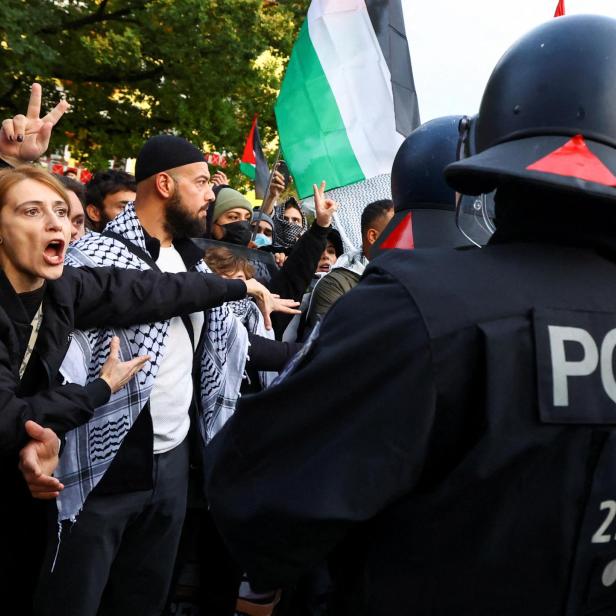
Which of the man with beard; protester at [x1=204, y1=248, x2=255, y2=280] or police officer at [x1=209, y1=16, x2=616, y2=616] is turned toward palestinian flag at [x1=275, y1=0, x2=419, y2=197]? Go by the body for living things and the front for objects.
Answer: the police officer

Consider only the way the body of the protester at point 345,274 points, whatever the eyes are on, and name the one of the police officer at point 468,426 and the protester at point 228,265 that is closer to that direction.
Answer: the police officer

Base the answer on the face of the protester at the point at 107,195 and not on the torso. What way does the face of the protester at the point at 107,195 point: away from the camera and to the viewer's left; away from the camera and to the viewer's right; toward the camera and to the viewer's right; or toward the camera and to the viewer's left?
toward the camera and to the viewer's right

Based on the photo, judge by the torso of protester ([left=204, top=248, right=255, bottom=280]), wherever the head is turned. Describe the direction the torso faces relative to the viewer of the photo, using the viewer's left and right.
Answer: facing the viewer and to the right of the viewer

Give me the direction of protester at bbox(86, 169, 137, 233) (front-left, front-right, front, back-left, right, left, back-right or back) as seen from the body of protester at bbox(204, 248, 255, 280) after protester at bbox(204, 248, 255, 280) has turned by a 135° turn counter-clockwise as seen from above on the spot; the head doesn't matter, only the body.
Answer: front-left

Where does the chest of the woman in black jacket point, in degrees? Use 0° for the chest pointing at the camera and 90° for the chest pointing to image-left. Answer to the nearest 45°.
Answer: approximately 315°

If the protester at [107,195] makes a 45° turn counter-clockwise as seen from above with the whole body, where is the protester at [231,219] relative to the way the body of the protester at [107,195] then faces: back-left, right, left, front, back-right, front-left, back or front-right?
front

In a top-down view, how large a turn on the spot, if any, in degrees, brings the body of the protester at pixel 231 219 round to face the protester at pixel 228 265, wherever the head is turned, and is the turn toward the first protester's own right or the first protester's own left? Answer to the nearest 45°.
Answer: approximately 45° to the first protester's own right

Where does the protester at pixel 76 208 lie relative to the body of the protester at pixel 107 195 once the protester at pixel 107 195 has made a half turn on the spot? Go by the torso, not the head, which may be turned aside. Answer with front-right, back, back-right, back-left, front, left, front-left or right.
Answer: back-left

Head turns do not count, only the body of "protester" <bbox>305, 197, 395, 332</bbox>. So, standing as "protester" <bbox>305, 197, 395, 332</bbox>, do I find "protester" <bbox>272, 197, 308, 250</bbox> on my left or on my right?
on my left

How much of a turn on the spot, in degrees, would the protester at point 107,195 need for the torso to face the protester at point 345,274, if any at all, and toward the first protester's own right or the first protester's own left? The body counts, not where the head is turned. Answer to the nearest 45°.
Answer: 0° — they already face them

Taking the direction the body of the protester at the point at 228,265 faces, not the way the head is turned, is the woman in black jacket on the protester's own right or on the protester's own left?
on the protester's own right

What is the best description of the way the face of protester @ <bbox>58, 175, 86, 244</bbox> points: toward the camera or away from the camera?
toward the camera

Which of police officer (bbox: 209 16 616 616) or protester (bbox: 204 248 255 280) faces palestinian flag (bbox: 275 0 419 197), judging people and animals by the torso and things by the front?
the police officer

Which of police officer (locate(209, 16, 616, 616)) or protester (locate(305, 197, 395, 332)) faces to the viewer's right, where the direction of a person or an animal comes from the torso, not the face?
the protester

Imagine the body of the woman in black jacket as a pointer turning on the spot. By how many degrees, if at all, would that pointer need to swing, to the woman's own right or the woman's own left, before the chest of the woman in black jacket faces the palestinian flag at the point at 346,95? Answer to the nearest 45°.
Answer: approximately 90° to the woman's own left

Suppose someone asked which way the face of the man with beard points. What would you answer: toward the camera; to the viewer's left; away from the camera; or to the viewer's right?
to the viewer's right

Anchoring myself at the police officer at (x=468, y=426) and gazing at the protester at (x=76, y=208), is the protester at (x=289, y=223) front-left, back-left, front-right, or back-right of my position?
front-right

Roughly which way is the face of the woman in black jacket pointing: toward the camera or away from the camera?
toward the camera

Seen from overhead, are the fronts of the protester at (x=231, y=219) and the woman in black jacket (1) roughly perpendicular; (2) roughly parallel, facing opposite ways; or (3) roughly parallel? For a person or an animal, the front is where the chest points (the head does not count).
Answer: roughly parallel

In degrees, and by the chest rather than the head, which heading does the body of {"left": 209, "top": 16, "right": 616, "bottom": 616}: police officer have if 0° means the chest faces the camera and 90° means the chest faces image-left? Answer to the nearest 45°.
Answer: approximately 180°

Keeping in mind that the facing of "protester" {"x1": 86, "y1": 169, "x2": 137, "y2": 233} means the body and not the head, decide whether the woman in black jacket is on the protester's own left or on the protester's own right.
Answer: on the protester's own right

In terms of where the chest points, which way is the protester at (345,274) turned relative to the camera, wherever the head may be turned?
to the viewer's right
